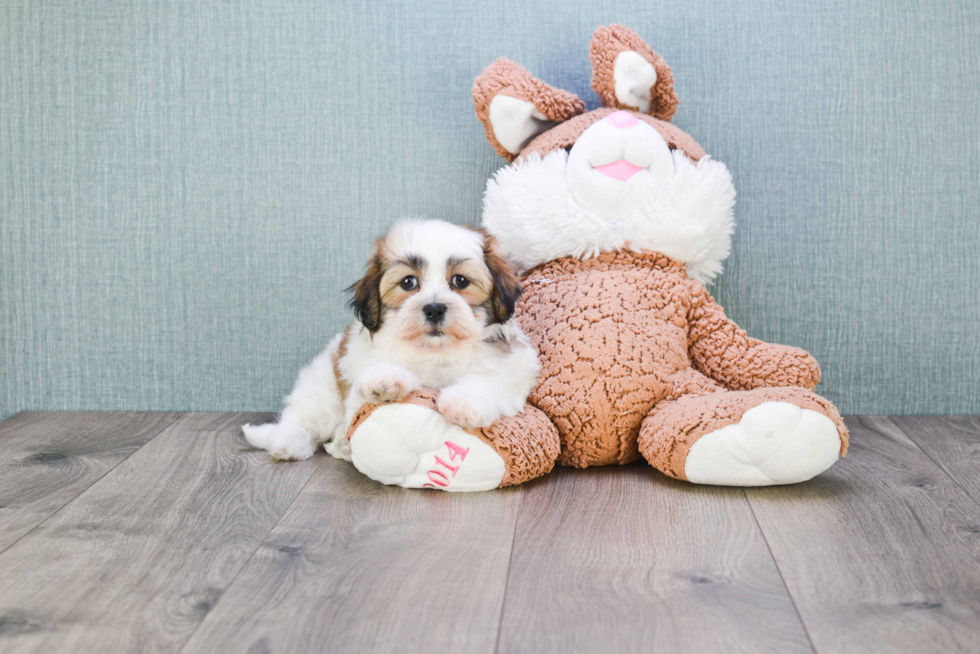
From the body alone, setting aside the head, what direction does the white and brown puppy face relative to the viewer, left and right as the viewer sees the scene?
facing the viewer and to the right of the viewer

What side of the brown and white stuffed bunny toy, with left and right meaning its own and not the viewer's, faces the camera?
front
